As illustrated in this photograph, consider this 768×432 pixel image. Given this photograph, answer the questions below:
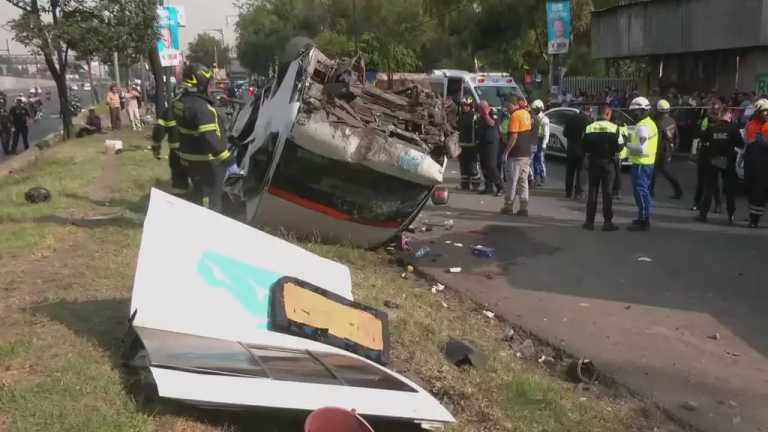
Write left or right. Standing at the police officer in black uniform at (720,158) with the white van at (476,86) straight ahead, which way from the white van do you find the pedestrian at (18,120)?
left

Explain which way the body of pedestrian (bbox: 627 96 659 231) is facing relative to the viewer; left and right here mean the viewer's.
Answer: facing to the left of the viewer

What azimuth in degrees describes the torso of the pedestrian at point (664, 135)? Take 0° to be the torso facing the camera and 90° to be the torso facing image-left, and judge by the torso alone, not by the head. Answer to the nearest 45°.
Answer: approximately 90°

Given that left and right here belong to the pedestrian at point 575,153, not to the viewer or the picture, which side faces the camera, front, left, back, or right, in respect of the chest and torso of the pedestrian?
back

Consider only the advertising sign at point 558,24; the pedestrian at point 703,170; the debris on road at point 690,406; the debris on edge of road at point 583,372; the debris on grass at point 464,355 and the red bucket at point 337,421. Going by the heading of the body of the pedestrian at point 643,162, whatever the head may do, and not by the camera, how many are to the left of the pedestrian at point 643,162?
4

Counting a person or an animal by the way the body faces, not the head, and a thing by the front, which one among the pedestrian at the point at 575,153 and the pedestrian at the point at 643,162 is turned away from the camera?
the pedestrian at the point at 575,153

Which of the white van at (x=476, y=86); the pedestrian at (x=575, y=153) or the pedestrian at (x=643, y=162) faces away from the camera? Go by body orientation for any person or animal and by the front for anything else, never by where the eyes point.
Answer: the pedestrian at (x=575, y=153)

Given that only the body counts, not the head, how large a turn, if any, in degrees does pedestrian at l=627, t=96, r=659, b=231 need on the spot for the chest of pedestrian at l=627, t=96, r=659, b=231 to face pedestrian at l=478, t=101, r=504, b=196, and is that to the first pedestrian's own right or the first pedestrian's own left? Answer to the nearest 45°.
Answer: approximately 45° to the first pedestrian's own right

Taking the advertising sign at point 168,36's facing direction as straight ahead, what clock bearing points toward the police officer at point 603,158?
The police officer is roughly at 11 o'clock from the advertising sign.

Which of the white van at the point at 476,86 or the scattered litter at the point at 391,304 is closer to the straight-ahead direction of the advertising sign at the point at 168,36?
the scattered litter

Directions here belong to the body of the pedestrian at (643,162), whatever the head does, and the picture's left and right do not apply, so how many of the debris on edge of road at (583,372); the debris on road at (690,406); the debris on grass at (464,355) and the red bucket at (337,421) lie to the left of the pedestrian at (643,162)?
4
